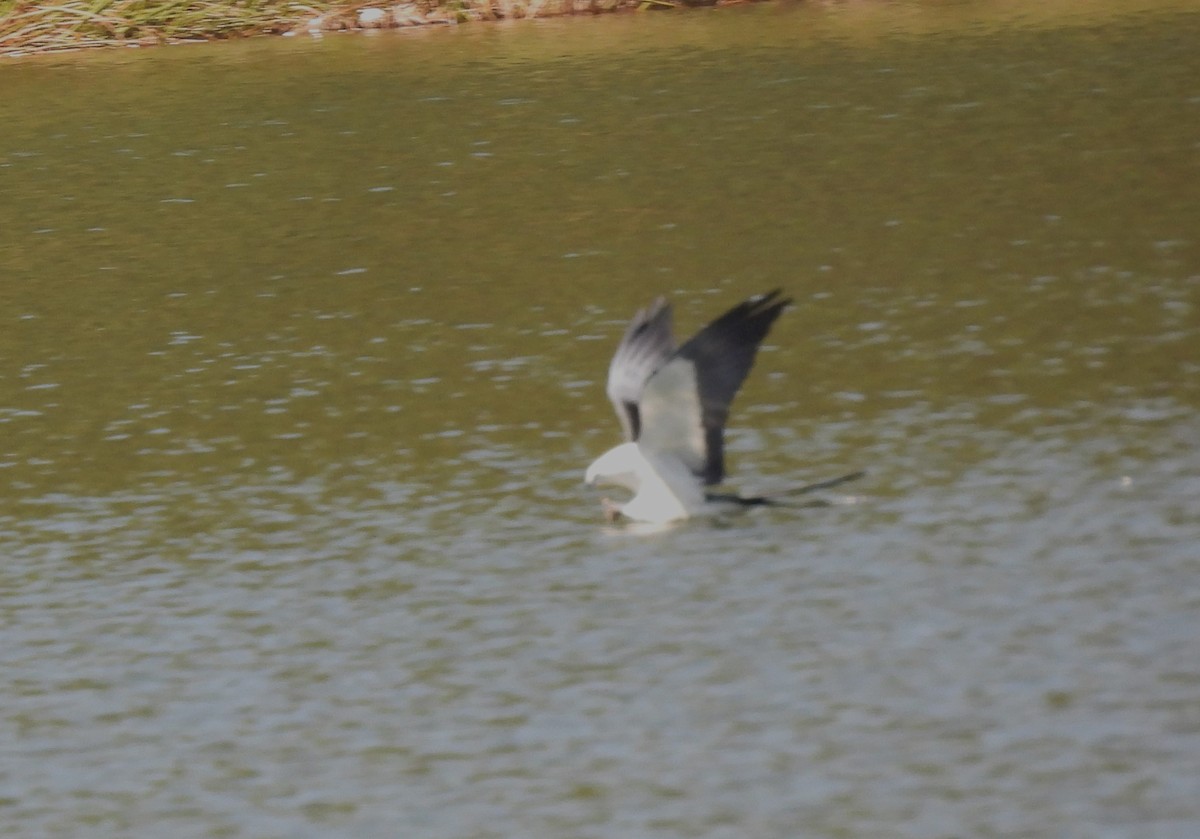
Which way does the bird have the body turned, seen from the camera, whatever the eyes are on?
to the viewer's left
